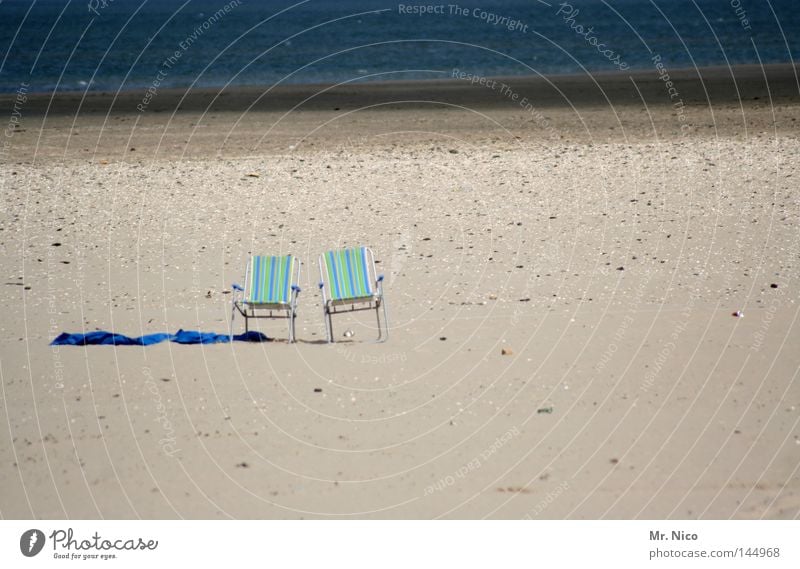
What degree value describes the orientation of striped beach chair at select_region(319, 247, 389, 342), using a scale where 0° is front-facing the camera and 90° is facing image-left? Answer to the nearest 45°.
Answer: approximately 0°

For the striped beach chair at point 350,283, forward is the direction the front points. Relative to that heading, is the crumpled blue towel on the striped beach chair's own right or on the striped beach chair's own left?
on the striped beach chair's own right

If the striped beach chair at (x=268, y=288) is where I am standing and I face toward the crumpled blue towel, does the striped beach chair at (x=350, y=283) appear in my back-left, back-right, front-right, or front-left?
back-left

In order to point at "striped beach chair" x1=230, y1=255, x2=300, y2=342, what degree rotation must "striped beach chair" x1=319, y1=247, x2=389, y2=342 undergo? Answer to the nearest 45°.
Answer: approximately 90° to its right
